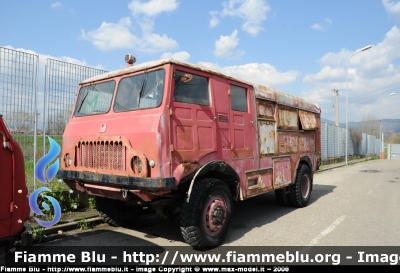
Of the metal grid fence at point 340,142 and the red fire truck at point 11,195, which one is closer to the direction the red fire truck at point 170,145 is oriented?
the red fire truck

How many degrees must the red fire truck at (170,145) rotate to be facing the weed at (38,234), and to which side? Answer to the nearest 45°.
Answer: approximately 45° to its right

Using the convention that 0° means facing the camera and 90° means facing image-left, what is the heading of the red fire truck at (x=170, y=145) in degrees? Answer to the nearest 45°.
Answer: approximately 45°

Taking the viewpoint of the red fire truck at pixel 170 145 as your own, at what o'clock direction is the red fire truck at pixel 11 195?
the red fire truck at pixel 11 195 is roughly at 12 o'clock from the red fire truck at pixel 170 145.

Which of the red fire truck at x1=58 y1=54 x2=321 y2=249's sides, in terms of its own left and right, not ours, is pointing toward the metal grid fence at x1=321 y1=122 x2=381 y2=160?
back

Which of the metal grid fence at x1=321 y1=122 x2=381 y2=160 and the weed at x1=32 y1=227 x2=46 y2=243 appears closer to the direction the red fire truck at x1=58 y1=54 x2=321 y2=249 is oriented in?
the weed
